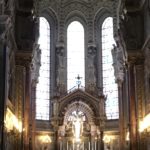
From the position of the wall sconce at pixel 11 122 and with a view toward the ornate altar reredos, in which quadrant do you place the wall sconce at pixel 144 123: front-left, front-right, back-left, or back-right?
front-right

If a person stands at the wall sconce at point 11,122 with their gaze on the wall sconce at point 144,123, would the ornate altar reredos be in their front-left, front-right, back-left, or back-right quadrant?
front-left

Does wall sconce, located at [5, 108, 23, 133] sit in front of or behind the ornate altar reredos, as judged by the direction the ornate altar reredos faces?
in front

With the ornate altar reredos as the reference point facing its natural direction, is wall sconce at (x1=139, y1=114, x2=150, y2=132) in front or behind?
in front

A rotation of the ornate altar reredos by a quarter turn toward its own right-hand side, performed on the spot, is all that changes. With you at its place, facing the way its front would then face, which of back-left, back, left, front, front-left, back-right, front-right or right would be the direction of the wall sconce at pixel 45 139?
front

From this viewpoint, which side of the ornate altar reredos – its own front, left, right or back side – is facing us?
front
